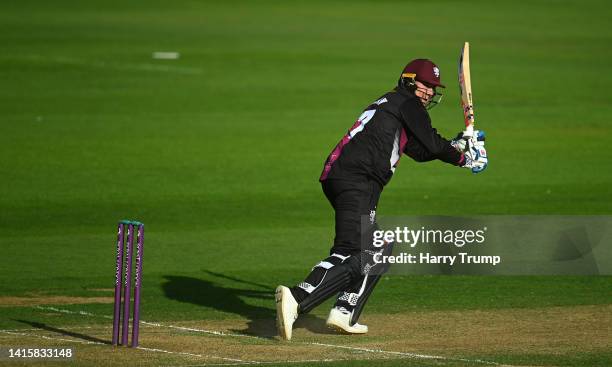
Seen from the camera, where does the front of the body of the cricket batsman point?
to the viewer's right
